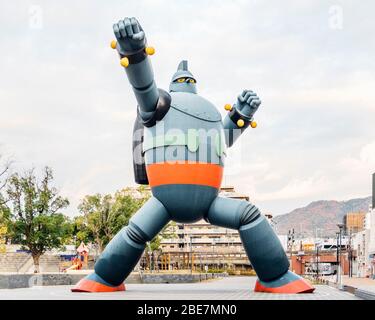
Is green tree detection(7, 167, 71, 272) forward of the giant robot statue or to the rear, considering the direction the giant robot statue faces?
to the rear

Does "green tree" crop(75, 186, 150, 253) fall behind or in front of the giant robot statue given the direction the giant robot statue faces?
behind

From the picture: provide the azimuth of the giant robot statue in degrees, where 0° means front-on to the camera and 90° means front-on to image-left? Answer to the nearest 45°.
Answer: approximately 315°
